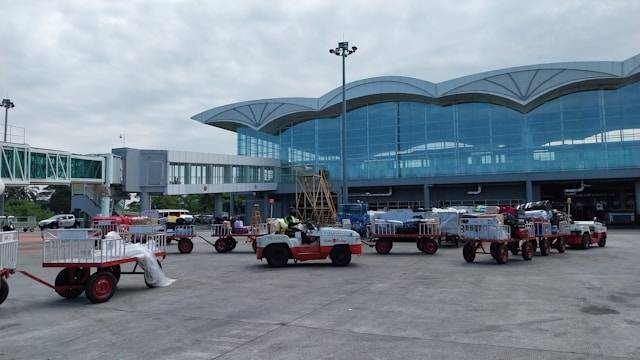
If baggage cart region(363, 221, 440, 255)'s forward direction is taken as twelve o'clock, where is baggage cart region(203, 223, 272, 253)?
baggage cart region(203, 223, 272, 253) is roughly at 12 o'clock from baggage cart region(363, 221, 440, 255).

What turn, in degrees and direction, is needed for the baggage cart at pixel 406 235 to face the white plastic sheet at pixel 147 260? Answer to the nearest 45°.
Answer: approximately 45° to its left

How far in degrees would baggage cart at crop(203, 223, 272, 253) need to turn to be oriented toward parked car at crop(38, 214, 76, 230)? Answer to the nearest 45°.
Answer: approximately 45° to its right

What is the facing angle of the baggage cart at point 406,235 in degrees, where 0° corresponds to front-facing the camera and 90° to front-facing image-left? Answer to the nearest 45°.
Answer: approximately 90°

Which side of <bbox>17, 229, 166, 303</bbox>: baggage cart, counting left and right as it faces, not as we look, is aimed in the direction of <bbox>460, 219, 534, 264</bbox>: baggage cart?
back

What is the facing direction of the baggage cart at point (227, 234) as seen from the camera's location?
facing to the left of the viewer

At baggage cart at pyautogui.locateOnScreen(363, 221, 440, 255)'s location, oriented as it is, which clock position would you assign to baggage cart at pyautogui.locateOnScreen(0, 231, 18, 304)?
baggage cart at pyautogui.locateOnScreen(0, 231, 18, 304) is roughly at 10 o'clock from baggage cart at pyautogui.locateOnScreen(363, 221, 440, 255).

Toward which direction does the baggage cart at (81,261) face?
to the viewer's left

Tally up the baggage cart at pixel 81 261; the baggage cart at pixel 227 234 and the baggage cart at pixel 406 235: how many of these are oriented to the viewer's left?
3
